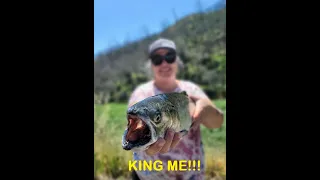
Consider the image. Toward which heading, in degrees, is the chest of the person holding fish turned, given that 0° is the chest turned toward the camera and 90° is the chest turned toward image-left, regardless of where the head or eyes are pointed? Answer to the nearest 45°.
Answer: approximately 0°

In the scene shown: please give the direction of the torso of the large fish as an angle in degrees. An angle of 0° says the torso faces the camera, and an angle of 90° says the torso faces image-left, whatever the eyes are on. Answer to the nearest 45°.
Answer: approximately 45°
